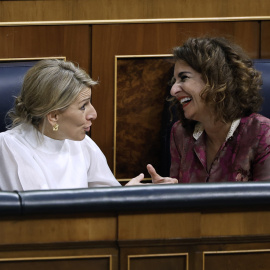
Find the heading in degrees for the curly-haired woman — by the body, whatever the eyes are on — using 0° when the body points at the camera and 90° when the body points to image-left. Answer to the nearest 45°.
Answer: approximately 45°

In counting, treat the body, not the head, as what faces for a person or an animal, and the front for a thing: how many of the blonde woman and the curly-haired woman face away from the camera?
0

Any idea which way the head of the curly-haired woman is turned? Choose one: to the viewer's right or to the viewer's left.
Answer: to the viewer's left

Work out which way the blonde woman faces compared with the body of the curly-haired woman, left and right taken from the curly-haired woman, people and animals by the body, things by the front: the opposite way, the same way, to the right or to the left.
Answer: to the left

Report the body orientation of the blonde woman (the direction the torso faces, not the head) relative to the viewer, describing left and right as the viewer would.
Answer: facing the viewer and to the right of the viewer
